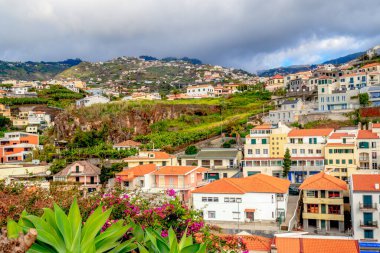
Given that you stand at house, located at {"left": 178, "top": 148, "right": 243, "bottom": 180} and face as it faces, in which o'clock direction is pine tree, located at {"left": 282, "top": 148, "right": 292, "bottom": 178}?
The pine tree is roughly at 10 o'clock from the house.

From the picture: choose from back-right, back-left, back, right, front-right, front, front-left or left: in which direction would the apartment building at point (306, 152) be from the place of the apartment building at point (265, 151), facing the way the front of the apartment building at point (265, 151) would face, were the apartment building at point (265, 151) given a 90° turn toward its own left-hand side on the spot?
front

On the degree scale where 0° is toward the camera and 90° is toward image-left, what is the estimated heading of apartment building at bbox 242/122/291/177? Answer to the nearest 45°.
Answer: approximately 0°

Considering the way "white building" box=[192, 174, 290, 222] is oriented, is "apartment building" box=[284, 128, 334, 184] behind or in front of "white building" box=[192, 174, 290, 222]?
behind

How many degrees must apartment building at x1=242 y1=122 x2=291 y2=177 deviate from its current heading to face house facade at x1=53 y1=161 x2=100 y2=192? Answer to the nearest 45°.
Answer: approximately 90° to its right

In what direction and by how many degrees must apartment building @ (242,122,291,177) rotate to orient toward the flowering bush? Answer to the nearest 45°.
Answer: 0° — it already faces it

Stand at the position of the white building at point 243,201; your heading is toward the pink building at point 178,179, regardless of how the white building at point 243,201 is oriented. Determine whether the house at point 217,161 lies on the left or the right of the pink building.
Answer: right

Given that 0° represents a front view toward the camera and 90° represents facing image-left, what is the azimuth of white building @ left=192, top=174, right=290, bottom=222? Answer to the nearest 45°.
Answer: approximately 0°
